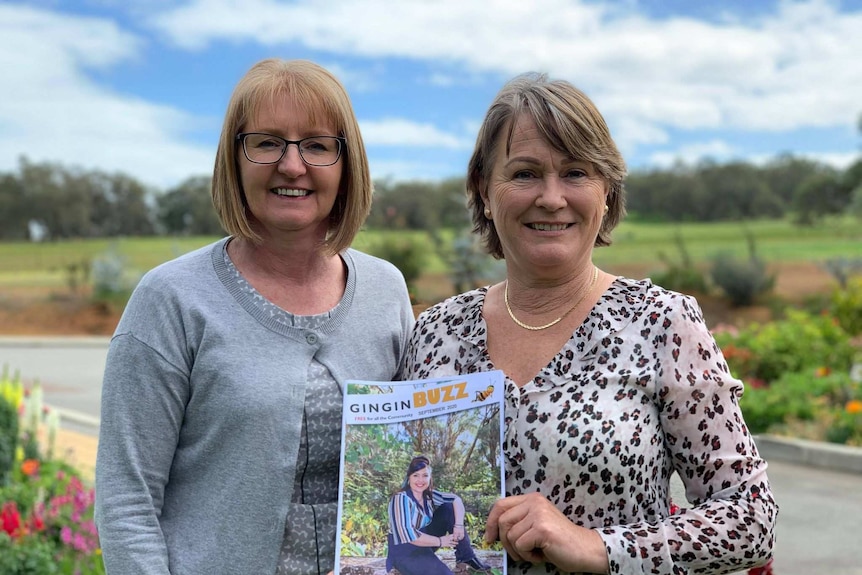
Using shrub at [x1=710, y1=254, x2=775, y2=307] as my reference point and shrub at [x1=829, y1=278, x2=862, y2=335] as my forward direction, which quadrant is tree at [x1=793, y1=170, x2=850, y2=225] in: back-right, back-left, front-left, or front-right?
back-left

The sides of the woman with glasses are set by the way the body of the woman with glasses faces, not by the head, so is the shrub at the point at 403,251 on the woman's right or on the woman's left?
on the woman's left

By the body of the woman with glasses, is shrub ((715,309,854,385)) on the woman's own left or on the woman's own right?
on the woman's own left

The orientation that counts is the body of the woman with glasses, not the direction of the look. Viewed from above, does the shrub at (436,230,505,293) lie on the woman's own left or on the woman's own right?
on the woman's own left

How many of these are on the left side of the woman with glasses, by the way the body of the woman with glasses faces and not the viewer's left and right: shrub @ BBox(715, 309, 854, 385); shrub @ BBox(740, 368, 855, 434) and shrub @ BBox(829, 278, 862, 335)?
3

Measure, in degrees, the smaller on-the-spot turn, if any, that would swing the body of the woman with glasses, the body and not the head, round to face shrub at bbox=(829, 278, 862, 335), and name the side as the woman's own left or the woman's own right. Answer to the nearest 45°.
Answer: approximately 90° to the woman's own left

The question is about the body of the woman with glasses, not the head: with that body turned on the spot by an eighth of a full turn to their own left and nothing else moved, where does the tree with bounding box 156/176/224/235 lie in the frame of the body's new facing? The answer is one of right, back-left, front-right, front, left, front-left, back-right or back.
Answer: left

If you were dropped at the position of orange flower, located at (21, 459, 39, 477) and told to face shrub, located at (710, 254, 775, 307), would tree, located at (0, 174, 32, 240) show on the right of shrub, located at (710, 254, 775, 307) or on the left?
left

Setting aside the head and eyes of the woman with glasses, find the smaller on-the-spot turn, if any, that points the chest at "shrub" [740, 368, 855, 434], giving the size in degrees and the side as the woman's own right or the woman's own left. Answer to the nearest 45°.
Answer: approximately 90° to the woman's own left

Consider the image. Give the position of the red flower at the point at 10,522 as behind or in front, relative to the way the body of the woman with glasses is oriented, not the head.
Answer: behind

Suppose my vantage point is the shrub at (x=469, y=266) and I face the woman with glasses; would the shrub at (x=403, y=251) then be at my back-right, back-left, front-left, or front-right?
back-right

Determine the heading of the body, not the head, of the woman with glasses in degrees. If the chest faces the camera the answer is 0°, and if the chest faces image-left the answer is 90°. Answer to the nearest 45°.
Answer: approximately 315°
